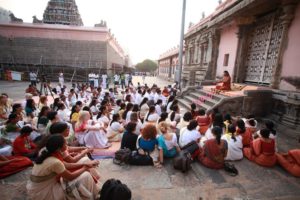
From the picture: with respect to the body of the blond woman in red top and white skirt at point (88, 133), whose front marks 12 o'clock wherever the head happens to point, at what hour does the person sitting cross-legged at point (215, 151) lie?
The person sitting cross-legged is roughly at 1 o'clock from the blond woman in red top and white skirt.

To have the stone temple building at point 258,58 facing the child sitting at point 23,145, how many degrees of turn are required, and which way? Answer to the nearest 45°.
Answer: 0° — it already faces them

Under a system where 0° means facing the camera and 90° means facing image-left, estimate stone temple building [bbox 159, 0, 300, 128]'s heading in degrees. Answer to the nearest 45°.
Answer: approximately 45°

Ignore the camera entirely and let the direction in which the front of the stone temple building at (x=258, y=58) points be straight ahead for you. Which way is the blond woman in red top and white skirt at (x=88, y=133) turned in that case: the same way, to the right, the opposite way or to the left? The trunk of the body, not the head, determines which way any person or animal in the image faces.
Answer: the opposite way

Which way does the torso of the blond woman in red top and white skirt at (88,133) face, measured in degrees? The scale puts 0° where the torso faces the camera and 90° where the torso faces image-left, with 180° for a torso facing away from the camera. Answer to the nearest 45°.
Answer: approximately 270°

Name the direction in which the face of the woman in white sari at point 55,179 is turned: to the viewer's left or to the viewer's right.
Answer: to the viewer's right

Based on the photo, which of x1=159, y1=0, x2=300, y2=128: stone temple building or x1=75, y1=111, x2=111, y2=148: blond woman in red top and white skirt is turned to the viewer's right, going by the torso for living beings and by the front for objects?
the blond woman in red top and white skirt

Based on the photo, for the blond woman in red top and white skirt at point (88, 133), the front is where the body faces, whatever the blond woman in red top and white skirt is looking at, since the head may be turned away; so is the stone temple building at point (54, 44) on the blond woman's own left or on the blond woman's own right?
on the blond woman's own left
